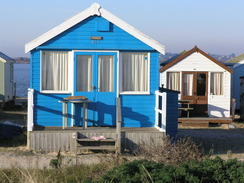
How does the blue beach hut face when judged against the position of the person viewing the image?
facing the viewer

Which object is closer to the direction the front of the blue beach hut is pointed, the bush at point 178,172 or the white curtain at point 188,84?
the bush

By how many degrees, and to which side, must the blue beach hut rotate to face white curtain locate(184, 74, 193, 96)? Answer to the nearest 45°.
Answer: approximately 135° to its left

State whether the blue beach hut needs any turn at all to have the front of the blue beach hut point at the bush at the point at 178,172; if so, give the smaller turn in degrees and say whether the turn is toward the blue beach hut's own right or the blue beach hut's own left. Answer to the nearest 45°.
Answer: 0° — it already faces it
